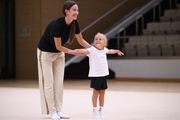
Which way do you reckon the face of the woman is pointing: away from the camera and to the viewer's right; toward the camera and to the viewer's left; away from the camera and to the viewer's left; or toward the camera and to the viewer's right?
toward the camera and to the viewer's right

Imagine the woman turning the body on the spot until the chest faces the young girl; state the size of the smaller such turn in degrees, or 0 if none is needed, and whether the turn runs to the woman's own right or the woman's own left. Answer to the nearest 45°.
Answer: approximately 45° to the woman's own left

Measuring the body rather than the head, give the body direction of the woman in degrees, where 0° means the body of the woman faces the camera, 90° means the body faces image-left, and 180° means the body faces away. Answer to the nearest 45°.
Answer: approximately 315°
